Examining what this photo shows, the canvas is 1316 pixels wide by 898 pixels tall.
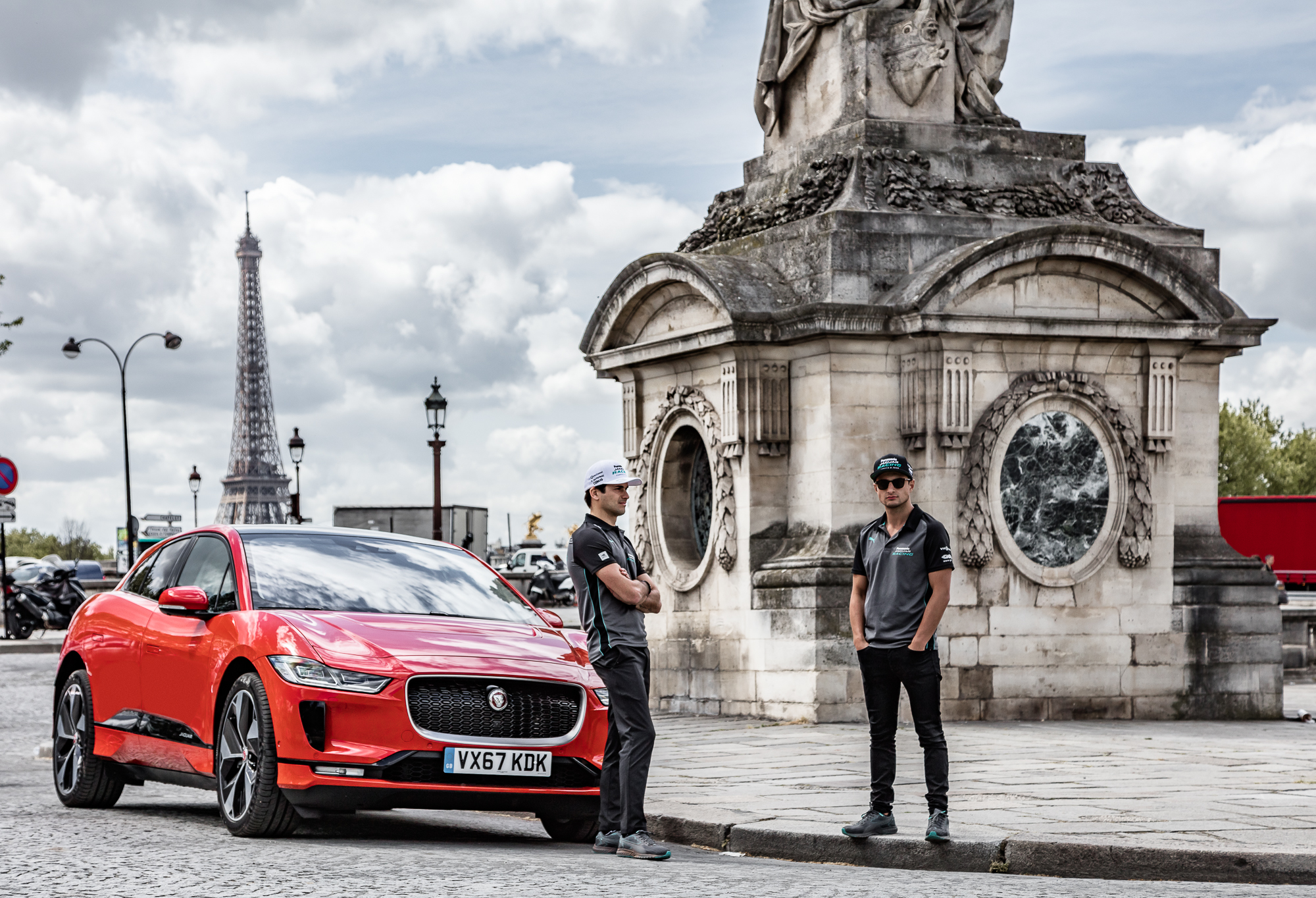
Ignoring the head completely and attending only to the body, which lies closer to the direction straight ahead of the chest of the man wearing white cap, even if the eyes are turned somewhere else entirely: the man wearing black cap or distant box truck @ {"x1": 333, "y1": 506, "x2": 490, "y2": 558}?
the man wearing black cap

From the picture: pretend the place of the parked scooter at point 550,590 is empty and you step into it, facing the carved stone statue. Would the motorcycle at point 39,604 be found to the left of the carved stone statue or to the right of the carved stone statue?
right

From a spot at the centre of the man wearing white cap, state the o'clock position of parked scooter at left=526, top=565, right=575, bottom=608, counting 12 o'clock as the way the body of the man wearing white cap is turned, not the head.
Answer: The parked scooter is roughly at 9 o'clock from the man wearing white cap.

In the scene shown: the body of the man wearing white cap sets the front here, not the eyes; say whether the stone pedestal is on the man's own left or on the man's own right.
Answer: on the man's own left

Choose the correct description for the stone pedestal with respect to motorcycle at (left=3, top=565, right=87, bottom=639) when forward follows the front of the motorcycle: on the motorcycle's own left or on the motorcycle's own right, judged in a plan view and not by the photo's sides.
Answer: on the motorcycle's own right

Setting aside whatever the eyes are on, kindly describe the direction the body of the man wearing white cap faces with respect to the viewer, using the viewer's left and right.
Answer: facing to the right of the viewer
